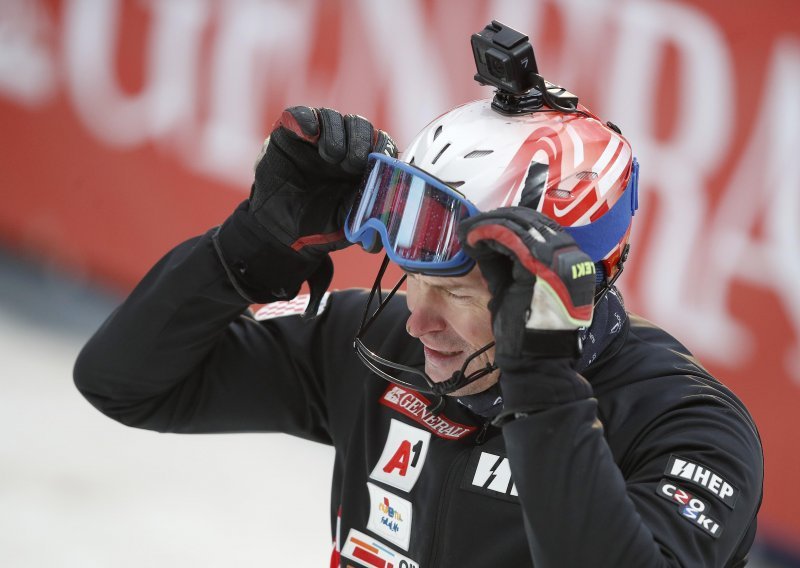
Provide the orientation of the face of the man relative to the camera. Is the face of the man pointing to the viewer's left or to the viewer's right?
to the viewer's left

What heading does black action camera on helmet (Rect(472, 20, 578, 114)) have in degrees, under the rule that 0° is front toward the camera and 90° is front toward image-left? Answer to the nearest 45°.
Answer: approximately 45°

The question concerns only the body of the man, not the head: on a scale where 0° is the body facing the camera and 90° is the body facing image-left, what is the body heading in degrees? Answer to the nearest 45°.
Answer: approximately 45°
